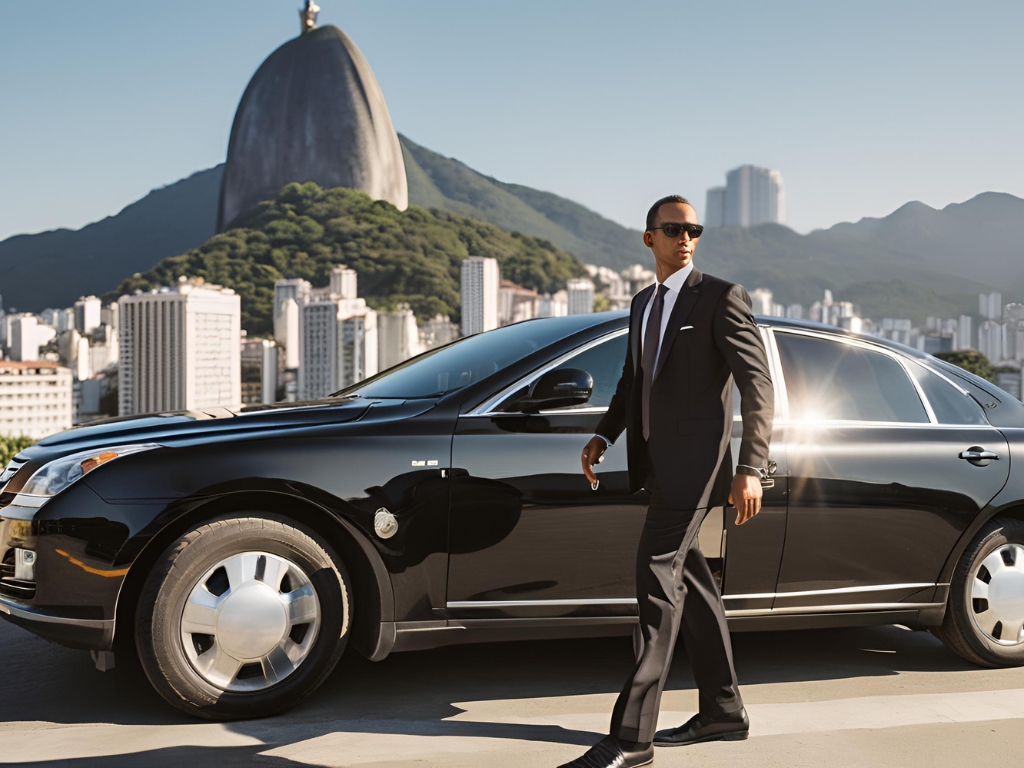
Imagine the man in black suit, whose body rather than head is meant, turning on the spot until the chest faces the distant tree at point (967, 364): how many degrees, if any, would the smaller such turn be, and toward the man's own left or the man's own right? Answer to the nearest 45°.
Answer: approximately 180°

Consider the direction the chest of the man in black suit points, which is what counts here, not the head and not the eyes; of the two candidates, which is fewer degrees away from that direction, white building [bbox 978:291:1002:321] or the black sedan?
the black sedan

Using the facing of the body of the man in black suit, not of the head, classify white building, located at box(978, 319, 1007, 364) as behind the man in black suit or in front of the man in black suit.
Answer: behind

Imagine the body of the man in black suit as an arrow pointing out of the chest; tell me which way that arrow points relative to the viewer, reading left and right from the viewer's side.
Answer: facing the viewer and to the left of the viewer

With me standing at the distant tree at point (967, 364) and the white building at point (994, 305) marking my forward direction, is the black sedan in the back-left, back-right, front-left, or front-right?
back-left

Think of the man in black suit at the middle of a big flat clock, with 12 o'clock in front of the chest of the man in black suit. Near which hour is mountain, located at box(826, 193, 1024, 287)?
The mountain is roughly at 5 o'clock from the man in black suit.
